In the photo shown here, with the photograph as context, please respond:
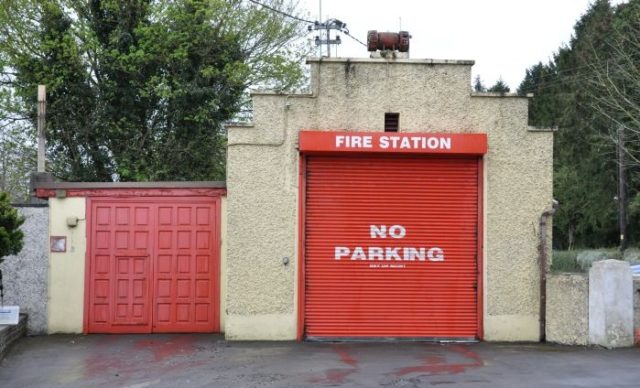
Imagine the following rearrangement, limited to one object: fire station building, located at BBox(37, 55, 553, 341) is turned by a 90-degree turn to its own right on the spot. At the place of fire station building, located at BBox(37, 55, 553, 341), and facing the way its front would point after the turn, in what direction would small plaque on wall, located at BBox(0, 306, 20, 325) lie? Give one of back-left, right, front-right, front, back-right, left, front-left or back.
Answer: front

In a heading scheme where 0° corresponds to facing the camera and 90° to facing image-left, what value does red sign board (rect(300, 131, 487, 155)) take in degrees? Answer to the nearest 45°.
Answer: approximately 0°

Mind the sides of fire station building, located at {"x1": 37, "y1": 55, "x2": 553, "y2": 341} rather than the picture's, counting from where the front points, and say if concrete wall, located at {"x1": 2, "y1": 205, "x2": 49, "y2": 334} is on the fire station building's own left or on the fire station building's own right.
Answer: on the fire station building's own right

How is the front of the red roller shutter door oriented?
toward the camera

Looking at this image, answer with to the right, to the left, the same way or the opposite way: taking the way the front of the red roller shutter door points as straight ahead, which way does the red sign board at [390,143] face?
the same way

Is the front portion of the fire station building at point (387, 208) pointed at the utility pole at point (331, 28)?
no

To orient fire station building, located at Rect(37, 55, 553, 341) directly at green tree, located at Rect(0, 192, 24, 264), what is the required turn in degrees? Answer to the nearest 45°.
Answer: approximately 90° to its right

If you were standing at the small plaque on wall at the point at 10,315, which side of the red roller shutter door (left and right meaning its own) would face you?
right

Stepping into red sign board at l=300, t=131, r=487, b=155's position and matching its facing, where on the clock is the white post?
The white post is roughly at 9 o'clock from the red sign board.

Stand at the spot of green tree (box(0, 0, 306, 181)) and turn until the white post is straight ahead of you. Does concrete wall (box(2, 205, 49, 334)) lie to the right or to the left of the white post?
right

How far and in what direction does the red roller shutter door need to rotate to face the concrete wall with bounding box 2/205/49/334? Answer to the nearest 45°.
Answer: approximately 90° to its right

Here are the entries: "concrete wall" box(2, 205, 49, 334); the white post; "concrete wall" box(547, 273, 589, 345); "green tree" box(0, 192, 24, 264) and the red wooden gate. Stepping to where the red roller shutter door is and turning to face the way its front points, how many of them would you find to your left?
2

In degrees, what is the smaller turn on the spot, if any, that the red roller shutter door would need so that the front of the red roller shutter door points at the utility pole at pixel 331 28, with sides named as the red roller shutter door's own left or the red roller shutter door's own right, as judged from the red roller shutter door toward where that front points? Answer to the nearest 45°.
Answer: approximately 180°

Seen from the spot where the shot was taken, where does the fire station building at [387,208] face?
facing the viewer

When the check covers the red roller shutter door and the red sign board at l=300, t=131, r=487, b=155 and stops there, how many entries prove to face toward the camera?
2

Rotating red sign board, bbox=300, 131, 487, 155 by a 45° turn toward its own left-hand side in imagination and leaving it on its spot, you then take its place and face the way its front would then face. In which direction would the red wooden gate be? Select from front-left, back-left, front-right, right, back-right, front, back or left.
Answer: back-right

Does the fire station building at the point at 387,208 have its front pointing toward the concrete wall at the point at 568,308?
no
